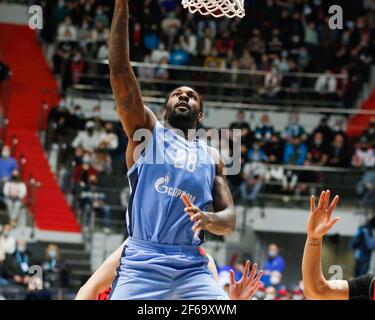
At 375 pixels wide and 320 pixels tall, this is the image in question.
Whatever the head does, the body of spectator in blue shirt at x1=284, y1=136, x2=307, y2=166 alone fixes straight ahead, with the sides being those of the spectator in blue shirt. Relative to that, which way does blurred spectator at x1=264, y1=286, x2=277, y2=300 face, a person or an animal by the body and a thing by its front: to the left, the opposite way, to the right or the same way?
the same way

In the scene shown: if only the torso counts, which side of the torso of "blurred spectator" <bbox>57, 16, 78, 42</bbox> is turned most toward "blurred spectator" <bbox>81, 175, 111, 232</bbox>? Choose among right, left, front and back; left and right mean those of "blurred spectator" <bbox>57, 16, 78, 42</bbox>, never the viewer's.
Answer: front

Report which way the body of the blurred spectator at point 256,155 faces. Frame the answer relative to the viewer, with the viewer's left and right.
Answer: facing the viewer

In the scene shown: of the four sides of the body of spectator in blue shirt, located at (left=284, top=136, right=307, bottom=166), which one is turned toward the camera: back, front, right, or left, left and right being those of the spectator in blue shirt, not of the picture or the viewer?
front

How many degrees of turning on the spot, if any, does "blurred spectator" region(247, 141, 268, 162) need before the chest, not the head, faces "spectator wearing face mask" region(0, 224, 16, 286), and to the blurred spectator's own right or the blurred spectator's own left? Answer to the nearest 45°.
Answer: approximately 45° to the blurred spectator's own right

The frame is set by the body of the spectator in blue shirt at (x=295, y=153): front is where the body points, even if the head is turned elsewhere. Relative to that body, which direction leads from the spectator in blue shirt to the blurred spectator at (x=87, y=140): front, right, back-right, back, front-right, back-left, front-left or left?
right

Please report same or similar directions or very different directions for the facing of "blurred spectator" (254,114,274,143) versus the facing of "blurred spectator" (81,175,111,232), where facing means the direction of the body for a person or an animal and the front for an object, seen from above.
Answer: same or similar directions

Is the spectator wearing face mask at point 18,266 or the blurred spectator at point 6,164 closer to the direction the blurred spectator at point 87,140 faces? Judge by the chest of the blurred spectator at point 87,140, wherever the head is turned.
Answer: the spectator wearing face mask

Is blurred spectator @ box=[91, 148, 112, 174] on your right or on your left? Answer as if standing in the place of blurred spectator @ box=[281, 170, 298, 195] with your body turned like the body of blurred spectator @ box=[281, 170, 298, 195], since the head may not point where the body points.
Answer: on your right

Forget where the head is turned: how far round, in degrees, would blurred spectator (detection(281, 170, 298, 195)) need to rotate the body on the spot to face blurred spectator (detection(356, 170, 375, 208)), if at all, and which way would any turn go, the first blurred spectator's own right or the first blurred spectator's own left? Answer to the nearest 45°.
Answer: approximately 90° to the first blurred spectator's own left

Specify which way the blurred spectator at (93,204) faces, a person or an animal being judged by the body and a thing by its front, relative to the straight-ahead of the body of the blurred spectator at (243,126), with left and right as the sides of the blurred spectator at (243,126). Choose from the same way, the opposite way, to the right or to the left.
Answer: the same way

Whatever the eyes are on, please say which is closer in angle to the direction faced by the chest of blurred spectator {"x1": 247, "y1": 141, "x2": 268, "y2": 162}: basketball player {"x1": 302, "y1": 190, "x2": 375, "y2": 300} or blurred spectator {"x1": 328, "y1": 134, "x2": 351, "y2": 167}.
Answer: the basketball player

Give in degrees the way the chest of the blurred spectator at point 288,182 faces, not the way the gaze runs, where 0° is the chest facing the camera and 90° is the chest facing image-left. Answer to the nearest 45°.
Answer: approximately 0°

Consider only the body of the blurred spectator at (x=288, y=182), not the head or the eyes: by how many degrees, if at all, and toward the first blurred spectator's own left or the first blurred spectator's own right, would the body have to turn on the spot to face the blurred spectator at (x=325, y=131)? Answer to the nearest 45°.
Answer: approximately 135° to the first blurred spectator's own left

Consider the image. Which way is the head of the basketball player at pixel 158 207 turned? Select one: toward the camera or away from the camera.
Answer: toward the camera

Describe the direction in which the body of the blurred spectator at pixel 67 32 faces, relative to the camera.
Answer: toward the camera

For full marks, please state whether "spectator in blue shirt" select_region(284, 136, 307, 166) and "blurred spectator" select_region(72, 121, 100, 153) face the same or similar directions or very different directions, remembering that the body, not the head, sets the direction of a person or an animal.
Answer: same or similar directions
